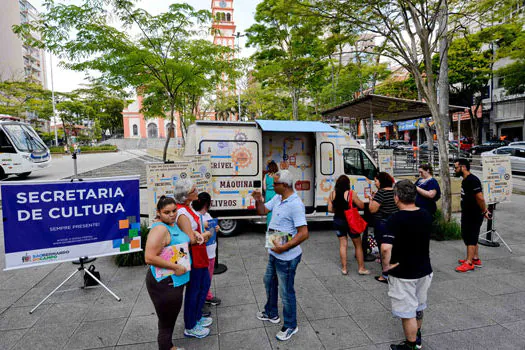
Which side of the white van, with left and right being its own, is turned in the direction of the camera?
right

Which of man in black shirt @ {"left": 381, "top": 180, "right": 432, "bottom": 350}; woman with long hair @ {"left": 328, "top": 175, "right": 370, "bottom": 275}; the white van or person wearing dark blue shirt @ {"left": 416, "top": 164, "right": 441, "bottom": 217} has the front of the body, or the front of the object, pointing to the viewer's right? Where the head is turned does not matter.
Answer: the white van

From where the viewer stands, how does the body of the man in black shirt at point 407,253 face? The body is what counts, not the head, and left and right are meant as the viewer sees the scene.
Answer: facing away from the viewer and to the left of the viewer

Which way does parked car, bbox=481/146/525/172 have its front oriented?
to the viewer's left

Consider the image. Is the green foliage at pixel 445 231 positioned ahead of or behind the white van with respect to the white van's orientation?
ahead

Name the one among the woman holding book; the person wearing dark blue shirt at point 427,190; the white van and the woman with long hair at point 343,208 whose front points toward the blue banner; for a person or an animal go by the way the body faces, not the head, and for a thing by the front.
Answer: the person wearing dark blue shirt

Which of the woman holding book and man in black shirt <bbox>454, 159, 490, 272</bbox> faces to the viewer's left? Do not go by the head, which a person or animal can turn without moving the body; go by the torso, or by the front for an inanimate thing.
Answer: the man in black shirt

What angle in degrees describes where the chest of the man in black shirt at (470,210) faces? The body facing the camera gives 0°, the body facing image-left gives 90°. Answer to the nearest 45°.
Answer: approximately 90°

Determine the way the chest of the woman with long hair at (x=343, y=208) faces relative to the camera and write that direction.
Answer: away from the camera
